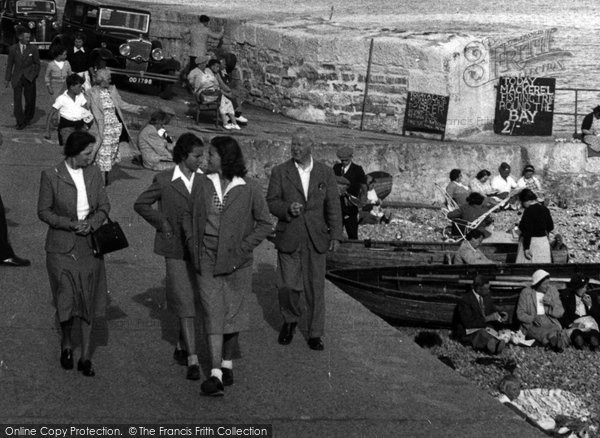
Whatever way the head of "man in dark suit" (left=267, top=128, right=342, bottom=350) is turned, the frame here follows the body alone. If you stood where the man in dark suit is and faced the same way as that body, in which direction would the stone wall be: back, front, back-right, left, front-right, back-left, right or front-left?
back

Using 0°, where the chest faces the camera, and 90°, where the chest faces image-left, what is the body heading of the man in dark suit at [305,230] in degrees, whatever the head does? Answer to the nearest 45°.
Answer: approximately 0°

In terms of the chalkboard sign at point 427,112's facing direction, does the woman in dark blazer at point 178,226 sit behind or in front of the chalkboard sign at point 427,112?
in front

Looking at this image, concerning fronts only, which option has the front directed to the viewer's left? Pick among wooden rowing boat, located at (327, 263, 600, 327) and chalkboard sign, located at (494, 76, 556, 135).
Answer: the wooden rowing boat

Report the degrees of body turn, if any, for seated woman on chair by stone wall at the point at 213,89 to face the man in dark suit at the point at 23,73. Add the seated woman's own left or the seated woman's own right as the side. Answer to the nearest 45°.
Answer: approximately 90° to the seated woman's own right

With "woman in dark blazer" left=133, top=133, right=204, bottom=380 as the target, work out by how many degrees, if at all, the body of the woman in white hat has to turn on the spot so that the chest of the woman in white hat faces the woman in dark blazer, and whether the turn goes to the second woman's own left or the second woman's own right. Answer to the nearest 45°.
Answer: approximately 45° to the second woman's own right

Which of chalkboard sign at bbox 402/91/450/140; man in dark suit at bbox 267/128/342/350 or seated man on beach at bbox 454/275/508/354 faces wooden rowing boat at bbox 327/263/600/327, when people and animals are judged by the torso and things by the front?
the chalkboard sign

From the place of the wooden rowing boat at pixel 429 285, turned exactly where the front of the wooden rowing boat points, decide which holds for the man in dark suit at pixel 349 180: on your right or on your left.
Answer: on your right

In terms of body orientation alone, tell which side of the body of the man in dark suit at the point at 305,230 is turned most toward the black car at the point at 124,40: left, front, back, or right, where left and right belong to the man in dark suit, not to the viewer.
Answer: back
